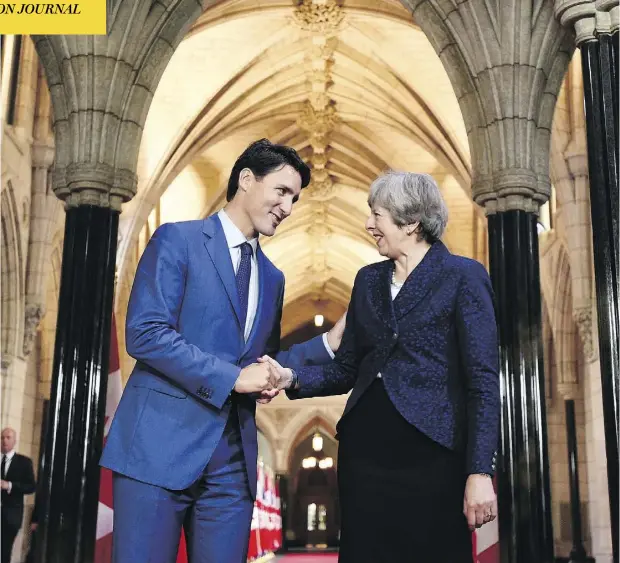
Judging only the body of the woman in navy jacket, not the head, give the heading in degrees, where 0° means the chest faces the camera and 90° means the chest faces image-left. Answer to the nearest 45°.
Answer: approximately 45°

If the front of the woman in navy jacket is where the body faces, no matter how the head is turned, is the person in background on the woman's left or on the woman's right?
on the woman's right

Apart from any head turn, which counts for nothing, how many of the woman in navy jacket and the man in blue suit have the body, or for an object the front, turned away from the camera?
0

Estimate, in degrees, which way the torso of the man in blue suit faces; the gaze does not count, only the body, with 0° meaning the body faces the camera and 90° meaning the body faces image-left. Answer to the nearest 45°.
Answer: approximately 315°

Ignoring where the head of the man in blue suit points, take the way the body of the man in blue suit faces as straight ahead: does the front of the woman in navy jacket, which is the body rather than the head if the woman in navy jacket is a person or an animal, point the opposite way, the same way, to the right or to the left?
to the right

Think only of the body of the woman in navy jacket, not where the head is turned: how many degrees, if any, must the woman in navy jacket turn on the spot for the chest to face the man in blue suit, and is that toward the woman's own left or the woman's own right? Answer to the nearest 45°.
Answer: approximately 45° to the woman's own right

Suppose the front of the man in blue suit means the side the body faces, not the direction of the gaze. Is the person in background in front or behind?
behind

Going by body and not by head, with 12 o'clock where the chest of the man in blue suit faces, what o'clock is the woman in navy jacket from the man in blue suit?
The woman in navy jacket is roughly at 11 o'clock from the man in blue suit.

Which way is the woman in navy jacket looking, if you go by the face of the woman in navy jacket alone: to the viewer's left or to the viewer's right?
to the viewer's left

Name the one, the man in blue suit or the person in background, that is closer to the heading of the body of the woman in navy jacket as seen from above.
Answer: the man in blue suit

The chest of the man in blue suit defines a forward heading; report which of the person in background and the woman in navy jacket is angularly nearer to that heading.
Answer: the woman in navy jacket
